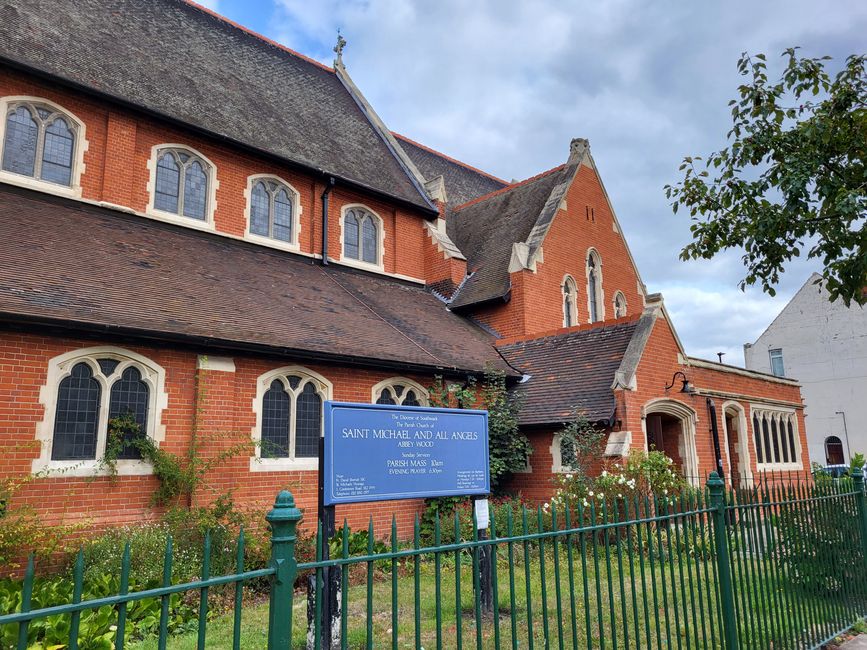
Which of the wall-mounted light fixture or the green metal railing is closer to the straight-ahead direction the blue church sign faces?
the green metal railing

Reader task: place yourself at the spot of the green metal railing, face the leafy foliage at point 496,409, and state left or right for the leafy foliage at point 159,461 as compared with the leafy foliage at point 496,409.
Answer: left

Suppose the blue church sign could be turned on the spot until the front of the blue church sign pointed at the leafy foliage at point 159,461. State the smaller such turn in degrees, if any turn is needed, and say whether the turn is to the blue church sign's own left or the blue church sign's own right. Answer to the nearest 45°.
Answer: approximately 180°

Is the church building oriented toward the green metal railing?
yes

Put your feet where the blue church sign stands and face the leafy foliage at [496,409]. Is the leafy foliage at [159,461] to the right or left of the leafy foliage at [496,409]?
left

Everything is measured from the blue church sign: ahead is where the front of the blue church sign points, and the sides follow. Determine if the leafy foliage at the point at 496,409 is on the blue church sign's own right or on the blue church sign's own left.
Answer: on the blue church sign's own left

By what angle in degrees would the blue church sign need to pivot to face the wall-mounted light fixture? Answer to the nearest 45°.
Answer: approximately 90° to its left

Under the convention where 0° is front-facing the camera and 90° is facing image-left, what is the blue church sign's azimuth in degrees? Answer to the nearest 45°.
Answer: approximately 315°
